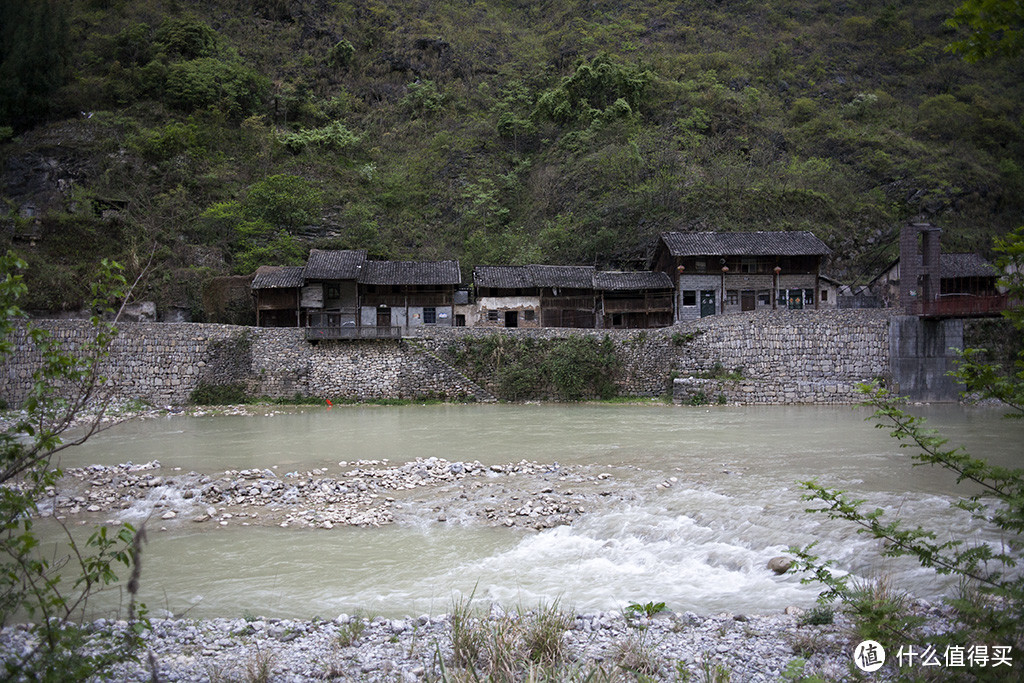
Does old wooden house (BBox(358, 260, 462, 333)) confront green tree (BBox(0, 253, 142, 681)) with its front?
yes

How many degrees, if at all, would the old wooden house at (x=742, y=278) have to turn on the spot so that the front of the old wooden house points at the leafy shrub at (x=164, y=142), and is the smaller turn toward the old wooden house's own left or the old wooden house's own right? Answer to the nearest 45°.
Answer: approximately 90° to the old wooden house's own right

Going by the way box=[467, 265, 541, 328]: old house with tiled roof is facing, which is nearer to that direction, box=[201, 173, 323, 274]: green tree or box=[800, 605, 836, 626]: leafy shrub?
the leafy shrub

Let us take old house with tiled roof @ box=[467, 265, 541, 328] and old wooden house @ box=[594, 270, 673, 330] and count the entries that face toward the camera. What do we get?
2

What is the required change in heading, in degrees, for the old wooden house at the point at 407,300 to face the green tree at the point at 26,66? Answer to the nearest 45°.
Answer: approximately 135° to its right
